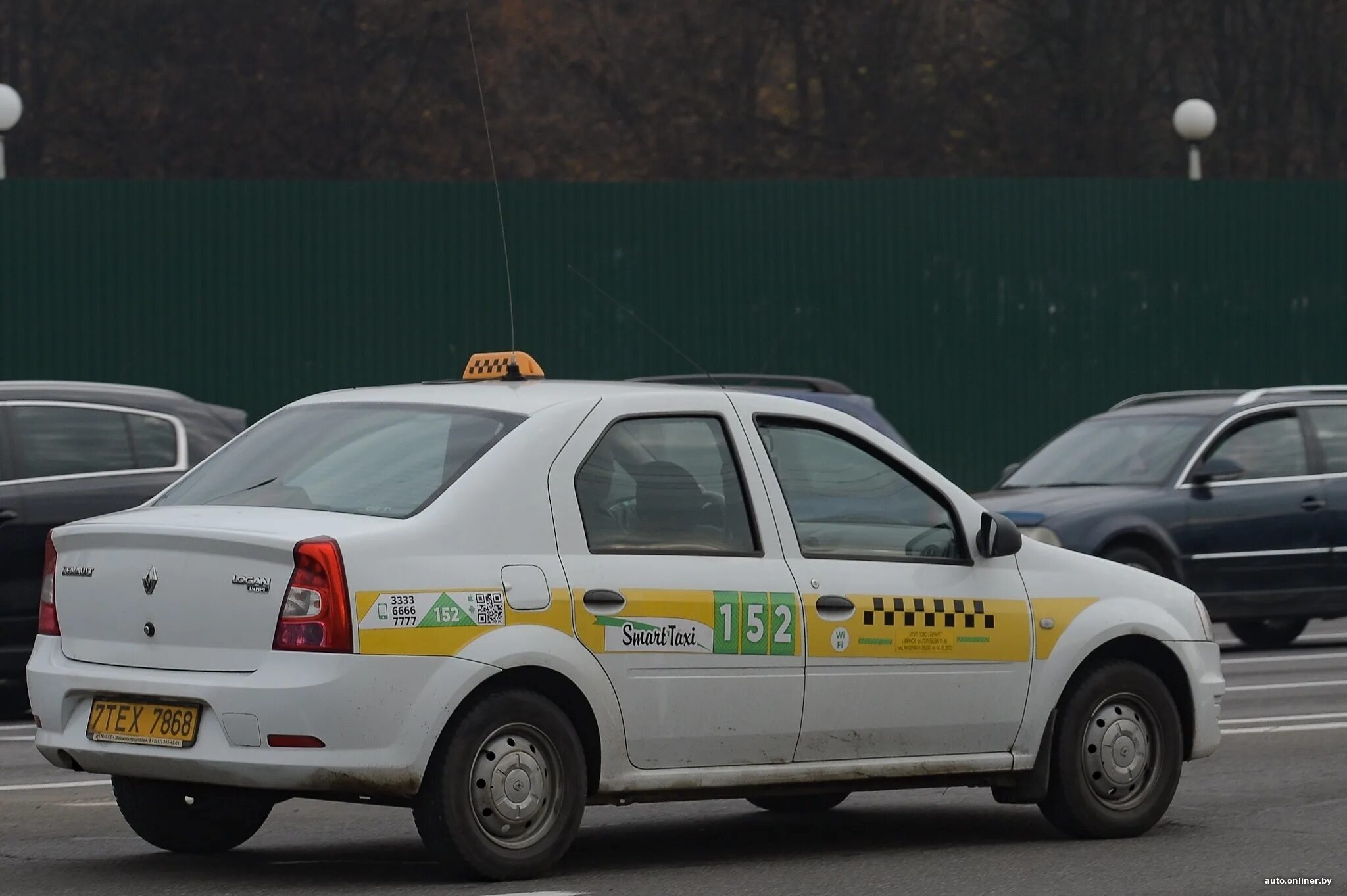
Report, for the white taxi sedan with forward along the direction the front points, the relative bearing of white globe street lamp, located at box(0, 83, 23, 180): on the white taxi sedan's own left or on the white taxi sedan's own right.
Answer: on the white taxi sedan's own left

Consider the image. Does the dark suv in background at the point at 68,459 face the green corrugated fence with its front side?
no

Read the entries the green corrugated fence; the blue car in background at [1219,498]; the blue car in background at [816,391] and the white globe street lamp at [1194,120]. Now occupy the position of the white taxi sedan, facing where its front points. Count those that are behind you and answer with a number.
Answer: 0

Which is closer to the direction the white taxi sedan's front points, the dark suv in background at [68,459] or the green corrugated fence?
the green corrugated fence

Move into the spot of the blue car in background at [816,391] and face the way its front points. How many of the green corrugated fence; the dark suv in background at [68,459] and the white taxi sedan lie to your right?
1

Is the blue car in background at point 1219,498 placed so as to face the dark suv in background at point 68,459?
yes

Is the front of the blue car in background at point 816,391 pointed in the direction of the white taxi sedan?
no

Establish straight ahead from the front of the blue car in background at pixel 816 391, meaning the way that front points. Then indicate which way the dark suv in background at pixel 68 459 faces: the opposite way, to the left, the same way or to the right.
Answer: the same way

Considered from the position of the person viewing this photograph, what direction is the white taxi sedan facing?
facing away from the viewer and to the right of the viewer
